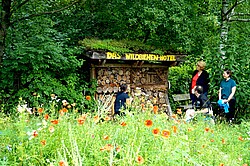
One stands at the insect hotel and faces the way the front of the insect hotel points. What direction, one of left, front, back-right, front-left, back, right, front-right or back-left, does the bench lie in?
back-left

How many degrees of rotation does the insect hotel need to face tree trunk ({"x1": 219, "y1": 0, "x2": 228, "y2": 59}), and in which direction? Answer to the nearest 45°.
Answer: approximately 135° to its left

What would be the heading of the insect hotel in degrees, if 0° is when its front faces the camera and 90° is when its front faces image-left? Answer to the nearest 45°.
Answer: approximately 0°
